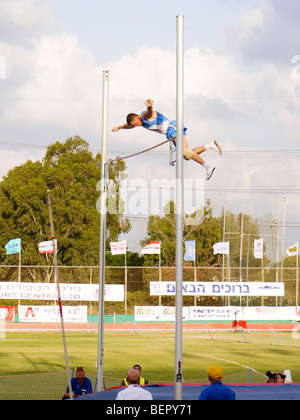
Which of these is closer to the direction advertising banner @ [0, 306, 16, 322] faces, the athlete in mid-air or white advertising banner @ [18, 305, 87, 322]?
the athlete in mid-air

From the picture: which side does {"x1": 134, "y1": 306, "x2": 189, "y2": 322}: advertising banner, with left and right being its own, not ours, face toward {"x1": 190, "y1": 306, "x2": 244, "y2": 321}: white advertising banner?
left

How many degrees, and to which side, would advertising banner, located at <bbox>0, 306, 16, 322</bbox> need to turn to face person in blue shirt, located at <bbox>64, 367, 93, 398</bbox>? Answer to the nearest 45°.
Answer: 0° — it already faces them

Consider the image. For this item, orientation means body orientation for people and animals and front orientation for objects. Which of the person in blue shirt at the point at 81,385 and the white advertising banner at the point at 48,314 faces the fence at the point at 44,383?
the white advertising banner

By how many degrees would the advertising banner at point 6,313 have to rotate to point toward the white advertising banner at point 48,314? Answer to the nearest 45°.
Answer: approximately 45° to its left

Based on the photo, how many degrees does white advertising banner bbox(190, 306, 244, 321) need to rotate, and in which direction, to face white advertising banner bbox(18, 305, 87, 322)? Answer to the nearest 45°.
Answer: approximately 90° to its right

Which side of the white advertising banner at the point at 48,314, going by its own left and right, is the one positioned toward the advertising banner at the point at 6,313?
right

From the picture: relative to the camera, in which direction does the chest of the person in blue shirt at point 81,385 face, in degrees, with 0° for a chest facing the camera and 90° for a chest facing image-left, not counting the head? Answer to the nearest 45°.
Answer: approximately 0°

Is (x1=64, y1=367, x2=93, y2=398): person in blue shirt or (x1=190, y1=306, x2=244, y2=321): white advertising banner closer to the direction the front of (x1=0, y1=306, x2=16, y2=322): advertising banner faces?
the person in blue shirt
